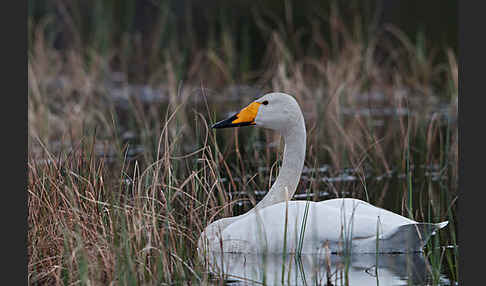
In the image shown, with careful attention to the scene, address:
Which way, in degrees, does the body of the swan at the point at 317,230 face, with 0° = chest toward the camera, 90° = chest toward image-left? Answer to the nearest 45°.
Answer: approximately 90°
